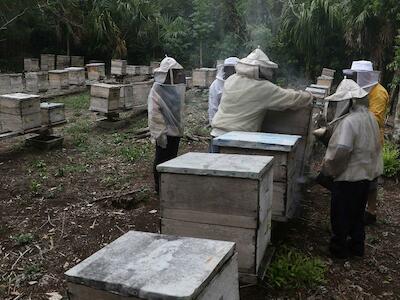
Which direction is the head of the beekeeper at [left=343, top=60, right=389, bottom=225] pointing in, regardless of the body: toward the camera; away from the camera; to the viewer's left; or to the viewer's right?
to the viewer's left

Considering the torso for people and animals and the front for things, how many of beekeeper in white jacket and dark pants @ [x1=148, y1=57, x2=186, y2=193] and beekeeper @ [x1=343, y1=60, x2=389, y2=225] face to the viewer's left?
1

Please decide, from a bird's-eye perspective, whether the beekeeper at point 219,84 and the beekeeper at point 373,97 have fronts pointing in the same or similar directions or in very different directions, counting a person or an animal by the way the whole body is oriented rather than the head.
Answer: very different directions

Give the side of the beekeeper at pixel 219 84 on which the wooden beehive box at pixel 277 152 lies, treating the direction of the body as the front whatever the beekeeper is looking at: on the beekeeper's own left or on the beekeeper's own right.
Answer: on the beekeeper's own right

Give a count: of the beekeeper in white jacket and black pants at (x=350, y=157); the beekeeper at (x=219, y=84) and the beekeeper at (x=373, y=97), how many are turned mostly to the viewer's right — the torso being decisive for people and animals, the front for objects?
1

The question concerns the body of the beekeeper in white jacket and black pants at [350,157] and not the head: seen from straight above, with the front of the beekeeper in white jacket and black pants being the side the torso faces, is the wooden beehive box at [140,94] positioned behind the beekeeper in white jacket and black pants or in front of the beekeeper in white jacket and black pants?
in front

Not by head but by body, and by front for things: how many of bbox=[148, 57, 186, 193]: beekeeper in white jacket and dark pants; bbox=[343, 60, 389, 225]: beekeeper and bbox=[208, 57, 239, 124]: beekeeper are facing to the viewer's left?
1

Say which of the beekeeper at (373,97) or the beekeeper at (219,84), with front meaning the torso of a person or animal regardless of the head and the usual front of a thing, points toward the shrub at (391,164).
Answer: the beekeeper at (219,84)

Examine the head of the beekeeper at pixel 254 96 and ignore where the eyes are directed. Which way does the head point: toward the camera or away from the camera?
away from the camera

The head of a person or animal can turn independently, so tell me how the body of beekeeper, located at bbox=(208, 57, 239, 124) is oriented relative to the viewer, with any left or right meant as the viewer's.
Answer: facing to the right of the viewer

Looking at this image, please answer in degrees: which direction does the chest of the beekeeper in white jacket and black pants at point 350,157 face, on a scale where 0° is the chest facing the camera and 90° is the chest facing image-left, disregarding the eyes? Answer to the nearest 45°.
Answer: approximately 135°
